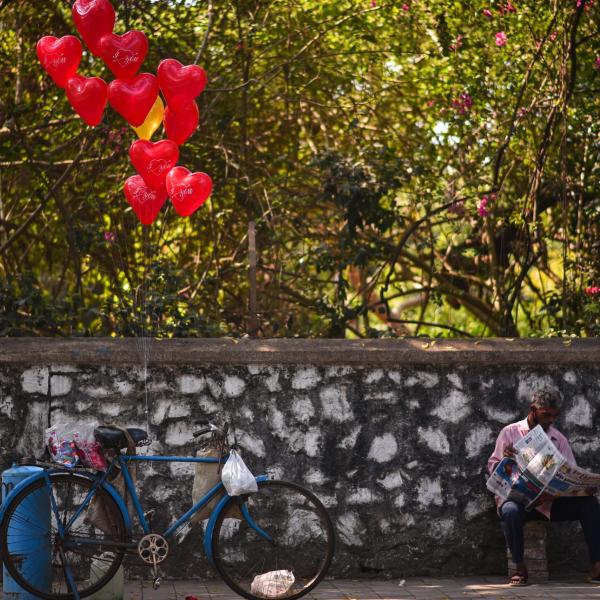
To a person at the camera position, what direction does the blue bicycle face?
facing to the right of the viewer

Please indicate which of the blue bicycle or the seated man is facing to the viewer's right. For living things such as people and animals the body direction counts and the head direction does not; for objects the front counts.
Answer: the blue bicycle

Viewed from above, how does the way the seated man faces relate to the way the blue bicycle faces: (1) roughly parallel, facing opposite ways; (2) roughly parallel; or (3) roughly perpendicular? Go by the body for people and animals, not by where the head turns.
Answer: roughly perpendicular

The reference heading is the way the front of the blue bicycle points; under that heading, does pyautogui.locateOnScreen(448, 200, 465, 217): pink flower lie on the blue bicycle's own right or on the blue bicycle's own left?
on the blue bicycle's own left

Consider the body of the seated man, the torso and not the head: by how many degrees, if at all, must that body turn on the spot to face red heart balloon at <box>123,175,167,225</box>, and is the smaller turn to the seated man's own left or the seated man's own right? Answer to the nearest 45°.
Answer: approximately 90° to the seated man's own right

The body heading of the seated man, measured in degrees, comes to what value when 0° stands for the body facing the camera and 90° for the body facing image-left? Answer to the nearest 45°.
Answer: approximately 0°

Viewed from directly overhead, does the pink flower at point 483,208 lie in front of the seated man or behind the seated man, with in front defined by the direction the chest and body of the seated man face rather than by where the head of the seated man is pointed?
behind

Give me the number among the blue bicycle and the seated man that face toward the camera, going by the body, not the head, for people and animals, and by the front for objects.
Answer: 1
